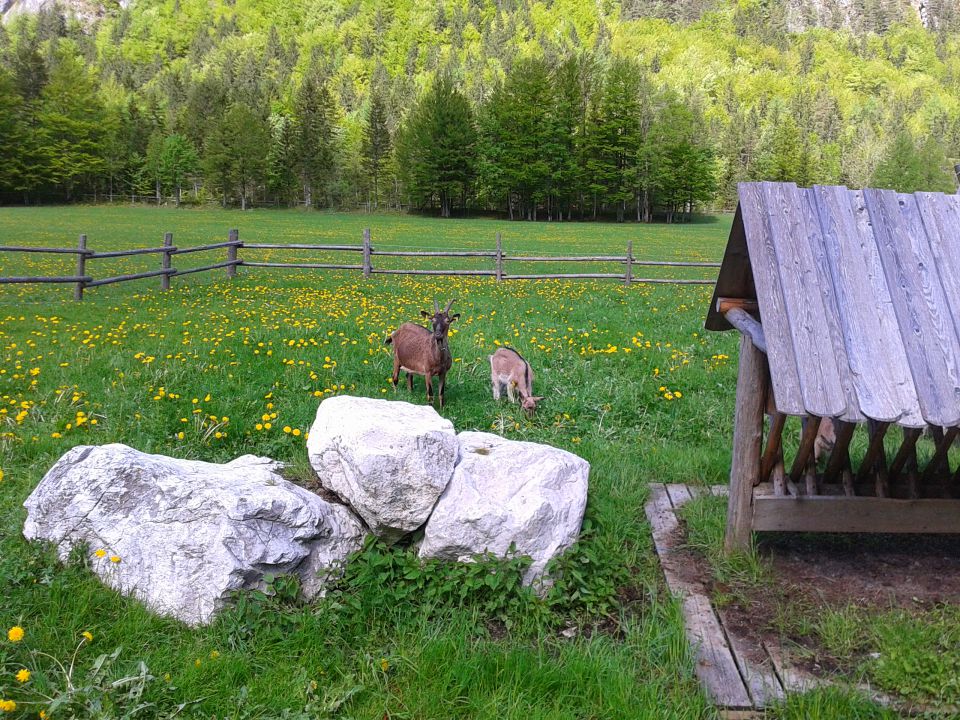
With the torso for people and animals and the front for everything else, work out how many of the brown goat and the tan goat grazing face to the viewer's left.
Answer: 0

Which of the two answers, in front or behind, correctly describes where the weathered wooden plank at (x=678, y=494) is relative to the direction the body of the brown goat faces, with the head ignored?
in front

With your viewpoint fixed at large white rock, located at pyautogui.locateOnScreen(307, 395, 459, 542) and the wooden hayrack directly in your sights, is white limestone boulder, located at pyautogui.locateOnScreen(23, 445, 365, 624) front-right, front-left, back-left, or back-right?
back-right

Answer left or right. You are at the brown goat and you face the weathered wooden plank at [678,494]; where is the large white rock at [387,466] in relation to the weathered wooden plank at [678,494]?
right

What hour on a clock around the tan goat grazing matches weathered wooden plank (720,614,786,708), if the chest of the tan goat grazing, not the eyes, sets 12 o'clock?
The weathered wooden plank is roughly at 1 o'clock from the tan goat grazing.

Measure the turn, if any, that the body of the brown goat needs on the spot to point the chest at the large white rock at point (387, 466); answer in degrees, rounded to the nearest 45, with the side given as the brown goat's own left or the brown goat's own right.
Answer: approximately 45° to the brown goat's own right

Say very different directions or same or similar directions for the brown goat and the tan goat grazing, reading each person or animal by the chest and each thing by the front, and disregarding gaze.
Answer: same or similar directions

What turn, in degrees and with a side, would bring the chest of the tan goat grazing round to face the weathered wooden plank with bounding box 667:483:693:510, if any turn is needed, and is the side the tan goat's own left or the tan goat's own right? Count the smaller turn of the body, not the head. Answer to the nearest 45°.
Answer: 0° — it already faces it

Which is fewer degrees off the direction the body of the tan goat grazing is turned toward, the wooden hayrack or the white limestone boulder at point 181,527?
the wooden hayrack

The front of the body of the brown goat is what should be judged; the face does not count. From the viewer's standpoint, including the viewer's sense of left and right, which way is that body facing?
facing the viewer and to the right of the viewer

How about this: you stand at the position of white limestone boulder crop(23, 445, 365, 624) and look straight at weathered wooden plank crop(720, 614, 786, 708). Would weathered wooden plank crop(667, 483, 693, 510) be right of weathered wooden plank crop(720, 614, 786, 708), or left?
left

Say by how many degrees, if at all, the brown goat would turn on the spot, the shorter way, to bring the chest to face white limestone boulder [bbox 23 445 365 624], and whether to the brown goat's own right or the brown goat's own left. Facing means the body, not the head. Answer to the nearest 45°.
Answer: approximately 45° to the brown goat's own right
